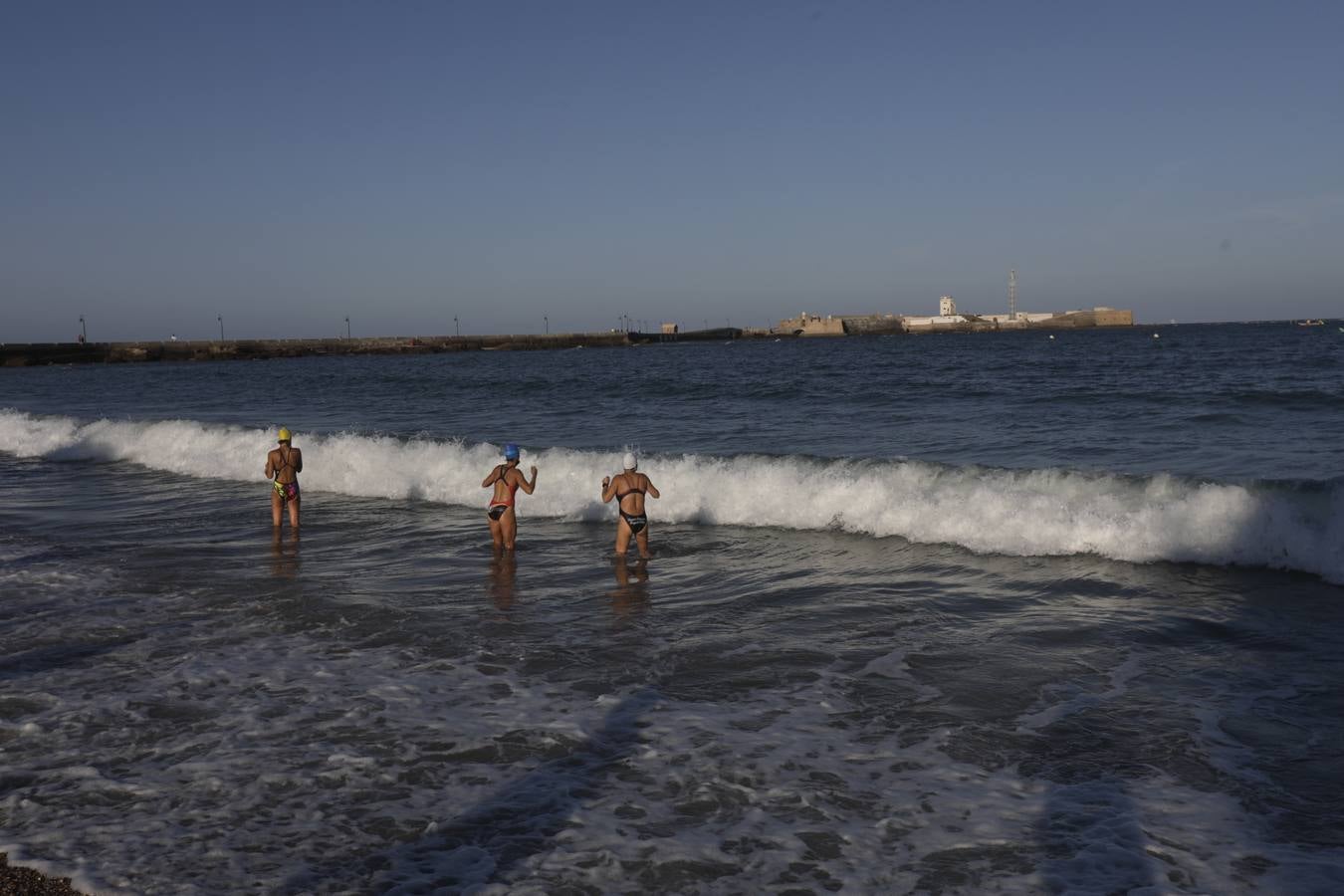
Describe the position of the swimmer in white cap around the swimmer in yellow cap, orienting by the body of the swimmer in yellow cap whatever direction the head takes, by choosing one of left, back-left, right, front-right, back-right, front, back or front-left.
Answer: back-right

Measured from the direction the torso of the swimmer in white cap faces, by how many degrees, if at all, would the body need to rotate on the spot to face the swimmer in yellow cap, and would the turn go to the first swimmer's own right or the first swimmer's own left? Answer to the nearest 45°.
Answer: approximately 45° to the first swimmer's own left

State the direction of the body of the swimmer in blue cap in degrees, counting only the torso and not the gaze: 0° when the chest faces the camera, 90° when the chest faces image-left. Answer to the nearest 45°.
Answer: approximately 225°

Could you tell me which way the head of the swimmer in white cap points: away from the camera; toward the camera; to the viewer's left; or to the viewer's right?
away from the camera

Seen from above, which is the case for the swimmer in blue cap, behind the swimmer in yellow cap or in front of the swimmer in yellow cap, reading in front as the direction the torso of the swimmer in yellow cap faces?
behind

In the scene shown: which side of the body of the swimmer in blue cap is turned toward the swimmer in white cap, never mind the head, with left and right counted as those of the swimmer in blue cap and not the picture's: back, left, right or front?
right

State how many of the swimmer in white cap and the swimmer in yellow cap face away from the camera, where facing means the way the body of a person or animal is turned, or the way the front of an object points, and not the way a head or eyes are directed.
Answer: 2

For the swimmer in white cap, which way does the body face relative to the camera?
away from the camera

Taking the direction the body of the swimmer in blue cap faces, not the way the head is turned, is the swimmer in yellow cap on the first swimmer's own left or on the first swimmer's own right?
on the first swimmer's own left

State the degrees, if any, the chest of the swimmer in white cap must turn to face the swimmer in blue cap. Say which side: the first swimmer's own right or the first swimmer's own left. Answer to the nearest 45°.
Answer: approximately 90° to the first swimmer's own left

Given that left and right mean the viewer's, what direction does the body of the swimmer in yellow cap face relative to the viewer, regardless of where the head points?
facing away from the viewer
